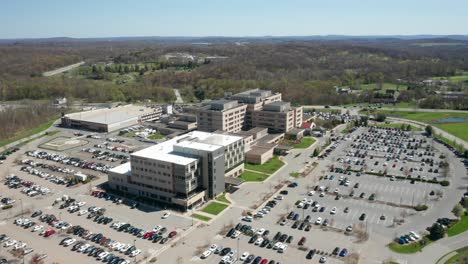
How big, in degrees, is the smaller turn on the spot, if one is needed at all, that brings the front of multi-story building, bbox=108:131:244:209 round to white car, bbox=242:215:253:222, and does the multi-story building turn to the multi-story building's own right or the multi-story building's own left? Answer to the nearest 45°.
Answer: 0° — it already faces it

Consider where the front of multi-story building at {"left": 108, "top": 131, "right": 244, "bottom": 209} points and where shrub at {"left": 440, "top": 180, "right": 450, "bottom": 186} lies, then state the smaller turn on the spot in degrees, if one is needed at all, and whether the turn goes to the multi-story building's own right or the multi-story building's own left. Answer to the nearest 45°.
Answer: approximately 45° to the multi-story building's own left

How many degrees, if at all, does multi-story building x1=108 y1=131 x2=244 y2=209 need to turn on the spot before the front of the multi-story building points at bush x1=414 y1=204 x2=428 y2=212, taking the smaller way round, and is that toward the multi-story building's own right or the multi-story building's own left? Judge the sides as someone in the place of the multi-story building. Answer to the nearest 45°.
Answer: approximately 45° to the multi-story building's own left

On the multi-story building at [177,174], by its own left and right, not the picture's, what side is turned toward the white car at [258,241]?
front

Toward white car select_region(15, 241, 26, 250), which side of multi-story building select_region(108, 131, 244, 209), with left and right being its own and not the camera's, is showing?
right

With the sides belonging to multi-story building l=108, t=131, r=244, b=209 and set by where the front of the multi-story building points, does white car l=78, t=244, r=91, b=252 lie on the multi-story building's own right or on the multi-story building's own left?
on the multi-story building's own right

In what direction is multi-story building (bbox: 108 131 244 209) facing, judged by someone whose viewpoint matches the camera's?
facing the viewer and to the right of the viewer

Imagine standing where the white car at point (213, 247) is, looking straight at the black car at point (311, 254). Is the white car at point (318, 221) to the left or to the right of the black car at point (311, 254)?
left

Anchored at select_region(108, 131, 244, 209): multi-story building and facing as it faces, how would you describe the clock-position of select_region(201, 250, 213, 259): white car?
The white car is roughly at 1 o'clock from the multi-story building.

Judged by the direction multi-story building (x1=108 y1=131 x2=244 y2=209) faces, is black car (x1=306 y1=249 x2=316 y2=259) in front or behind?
in front

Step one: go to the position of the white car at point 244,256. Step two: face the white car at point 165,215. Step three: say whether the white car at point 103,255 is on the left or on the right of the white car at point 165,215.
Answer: left
